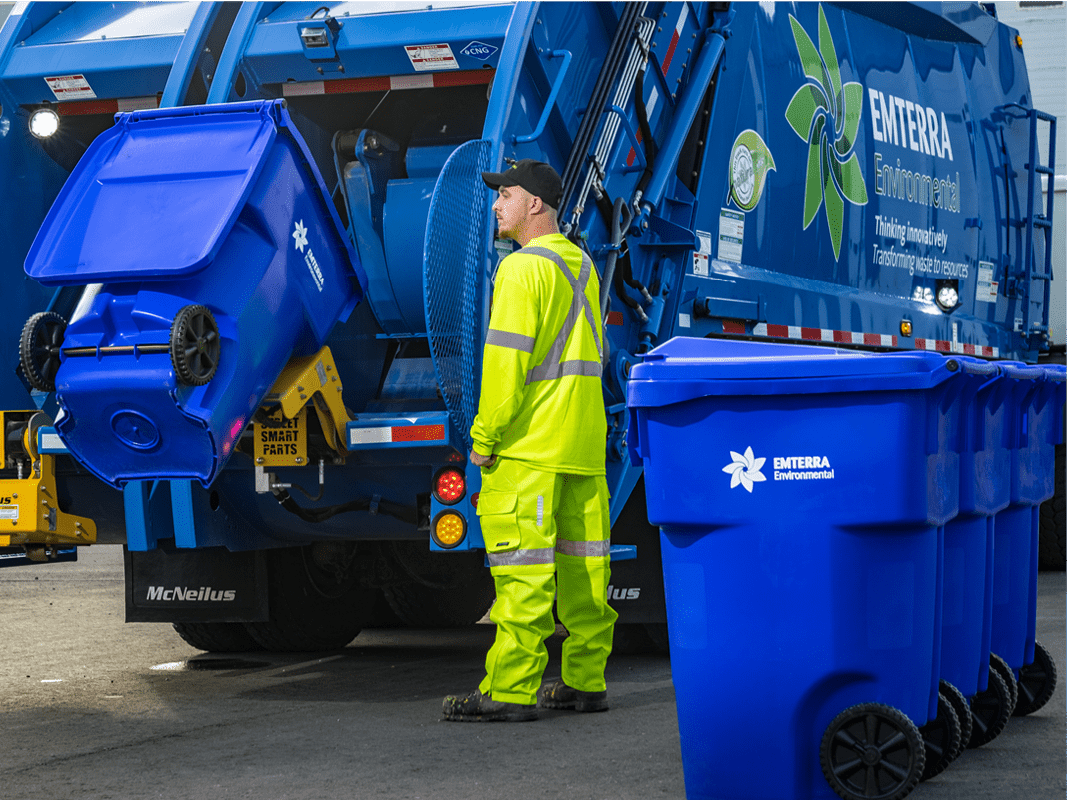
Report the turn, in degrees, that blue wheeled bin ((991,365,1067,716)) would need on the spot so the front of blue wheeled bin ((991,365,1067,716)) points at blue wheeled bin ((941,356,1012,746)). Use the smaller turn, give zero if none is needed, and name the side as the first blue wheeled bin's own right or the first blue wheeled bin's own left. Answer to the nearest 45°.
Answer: approximately 90° to the first blue wheeled bin's own left

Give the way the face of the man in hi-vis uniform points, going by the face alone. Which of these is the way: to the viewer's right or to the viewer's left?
to the viewer's left

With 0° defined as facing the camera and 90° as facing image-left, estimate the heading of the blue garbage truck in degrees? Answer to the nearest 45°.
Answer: approximately 225°

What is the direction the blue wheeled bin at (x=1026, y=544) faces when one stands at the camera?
facing to the left of the viewer

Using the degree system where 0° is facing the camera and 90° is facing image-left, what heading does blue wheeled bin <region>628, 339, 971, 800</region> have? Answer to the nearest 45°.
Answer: approximately 90°

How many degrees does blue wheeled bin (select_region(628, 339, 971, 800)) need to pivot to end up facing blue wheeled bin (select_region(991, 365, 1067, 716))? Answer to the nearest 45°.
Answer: approximately 135° to its right

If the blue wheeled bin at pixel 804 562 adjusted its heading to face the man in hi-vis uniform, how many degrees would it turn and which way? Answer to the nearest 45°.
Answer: approximately 45° to its right

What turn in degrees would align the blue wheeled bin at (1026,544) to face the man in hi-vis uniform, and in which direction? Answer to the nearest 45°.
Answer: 0° — it already faces them

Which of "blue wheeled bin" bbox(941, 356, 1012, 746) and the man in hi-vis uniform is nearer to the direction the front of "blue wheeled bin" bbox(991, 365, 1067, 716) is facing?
the man in hi-vis uniform

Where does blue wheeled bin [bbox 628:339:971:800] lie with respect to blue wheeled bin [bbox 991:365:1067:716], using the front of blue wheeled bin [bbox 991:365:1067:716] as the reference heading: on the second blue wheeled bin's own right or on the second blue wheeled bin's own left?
on the second blue wheeled bin's own left
